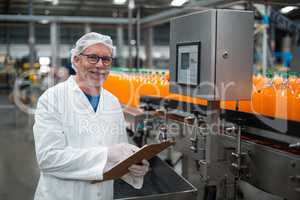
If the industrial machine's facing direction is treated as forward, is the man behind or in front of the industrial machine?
in front

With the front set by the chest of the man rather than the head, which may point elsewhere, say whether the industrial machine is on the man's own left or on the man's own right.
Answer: on the man's own left

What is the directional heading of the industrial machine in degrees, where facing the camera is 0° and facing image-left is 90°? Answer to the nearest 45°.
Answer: approximately 45°

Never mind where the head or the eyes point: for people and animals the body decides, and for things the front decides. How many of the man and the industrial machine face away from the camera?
0

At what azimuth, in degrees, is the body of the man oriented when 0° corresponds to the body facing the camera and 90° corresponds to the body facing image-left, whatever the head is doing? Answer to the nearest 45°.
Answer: approximately 315°

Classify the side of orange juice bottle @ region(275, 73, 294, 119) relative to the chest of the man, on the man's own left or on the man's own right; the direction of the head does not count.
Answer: on the man's own left
